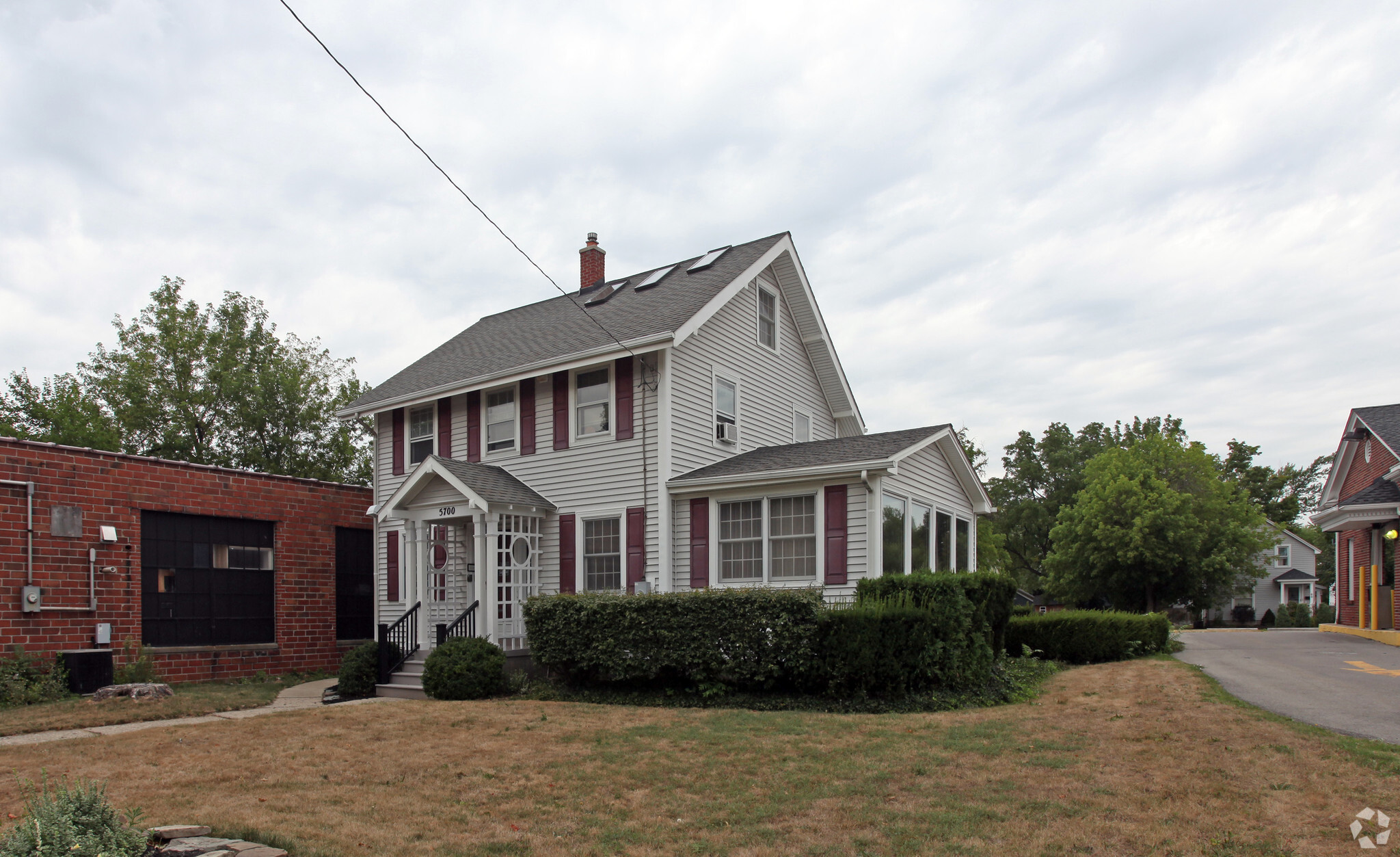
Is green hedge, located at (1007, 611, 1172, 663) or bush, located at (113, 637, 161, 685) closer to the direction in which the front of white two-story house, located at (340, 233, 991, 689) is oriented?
the bush

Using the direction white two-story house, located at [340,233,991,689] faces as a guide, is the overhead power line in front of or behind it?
in front

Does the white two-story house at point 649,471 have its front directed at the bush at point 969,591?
no

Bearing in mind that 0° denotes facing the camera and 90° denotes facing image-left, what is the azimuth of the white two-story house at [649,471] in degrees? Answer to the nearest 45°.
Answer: approximately 45°

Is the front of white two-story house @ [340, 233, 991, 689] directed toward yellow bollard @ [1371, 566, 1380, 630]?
no

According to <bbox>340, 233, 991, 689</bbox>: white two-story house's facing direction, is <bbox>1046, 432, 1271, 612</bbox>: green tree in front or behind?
behind
